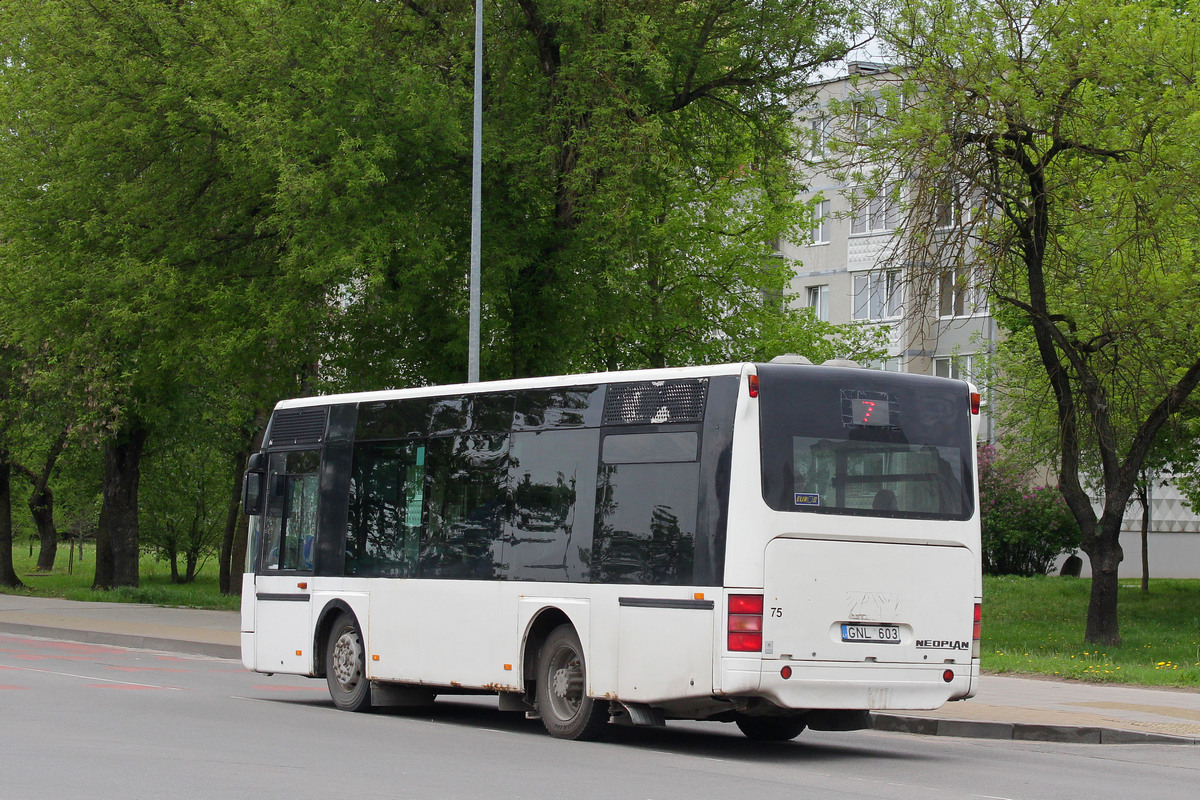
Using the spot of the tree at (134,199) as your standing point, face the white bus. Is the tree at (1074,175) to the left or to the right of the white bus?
left

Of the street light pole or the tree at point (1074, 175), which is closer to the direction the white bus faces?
the street light pole

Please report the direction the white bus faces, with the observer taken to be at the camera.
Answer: facing away from the viewer and to the left of the viewer

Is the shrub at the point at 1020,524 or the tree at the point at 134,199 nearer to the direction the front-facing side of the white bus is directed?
the tree

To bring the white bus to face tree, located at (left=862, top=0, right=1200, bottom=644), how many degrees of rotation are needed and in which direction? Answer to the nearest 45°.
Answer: approximately 90° to its right

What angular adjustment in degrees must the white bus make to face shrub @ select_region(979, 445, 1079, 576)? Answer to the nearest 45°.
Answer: approximately 45° to its right

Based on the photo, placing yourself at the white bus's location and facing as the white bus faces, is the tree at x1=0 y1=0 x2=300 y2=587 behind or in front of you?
in front

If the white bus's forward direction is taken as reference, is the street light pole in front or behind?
in front
